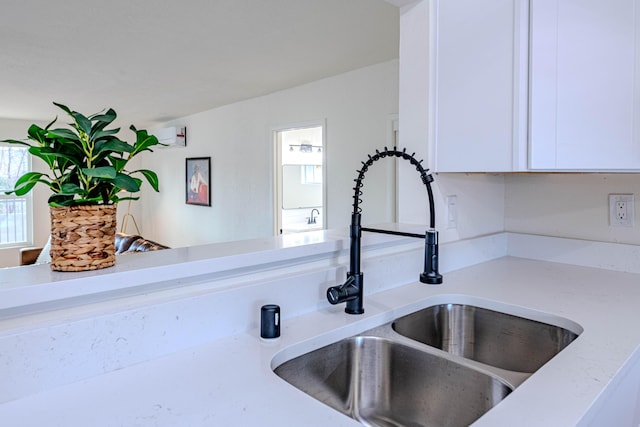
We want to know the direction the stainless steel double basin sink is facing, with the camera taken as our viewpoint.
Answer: facing the viewer and to the right of the viewer

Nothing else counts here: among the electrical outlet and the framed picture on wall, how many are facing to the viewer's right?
0

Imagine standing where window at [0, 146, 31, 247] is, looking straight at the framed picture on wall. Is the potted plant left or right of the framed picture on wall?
right

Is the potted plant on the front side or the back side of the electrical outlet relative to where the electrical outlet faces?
on the front side

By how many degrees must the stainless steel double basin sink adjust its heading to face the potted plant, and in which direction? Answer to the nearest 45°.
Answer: approximately 90° to its right

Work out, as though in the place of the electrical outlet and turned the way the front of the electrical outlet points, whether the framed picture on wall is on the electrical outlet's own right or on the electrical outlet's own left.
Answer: on the electrical outlet's own right

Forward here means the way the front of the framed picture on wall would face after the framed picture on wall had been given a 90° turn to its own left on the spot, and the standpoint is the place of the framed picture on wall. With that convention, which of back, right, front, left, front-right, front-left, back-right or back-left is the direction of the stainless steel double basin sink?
front-right

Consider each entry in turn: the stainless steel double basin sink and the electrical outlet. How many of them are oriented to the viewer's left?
0

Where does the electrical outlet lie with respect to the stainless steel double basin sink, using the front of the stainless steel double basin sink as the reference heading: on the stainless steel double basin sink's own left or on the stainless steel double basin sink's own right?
on the stainless steel double basin sink's own left

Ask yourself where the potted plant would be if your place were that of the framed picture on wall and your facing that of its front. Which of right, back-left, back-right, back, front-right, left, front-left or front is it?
front-left

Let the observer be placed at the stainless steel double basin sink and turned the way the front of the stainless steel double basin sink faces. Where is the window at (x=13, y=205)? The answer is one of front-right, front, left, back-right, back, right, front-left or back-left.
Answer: back

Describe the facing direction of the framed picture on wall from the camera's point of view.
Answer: facing the viewer and to the left of the viewer

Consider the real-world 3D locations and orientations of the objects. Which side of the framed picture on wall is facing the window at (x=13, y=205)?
right

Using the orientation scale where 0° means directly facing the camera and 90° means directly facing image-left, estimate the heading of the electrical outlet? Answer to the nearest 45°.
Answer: approximately 0°
